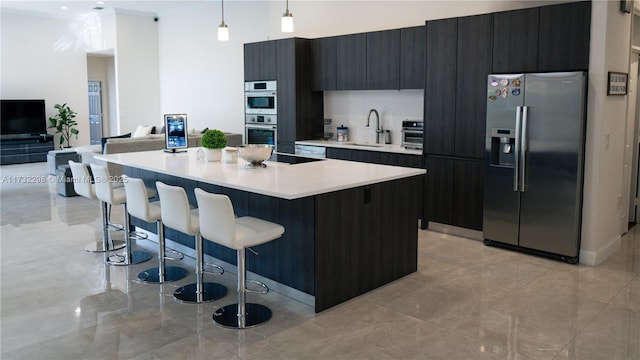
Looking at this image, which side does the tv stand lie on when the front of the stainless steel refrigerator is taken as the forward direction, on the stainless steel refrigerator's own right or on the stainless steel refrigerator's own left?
on the stainless steel refrigerator's own right

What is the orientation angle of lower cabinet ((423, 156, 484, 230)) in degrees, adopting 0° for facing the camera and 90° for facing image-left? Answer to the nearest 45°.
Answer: approximately 45°

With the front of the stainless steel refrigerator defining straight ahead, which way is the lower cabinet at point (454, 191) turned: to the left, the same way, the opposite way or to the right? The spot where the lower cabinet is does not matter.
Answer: the same way

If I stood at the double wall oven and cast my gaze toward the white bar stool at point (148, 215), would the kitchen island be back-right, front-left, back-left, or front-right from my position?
front-left

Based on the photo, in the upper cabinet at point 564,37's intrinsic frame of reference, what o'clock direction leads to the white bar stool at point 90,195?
The white bar stool is roughly at 1 o'clock from the upper cabinet.

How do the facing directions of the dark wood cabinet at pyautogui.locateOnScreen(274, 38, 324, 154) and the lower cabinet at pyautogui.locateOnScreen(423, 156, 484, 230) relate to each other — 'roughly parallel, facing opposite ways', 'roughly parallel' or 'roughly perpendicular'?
roughly parallel

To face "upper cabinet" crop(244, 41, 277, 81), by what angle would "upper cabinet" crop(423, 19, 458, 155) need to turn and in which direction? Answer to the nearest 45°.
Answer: approximately 90° to its right

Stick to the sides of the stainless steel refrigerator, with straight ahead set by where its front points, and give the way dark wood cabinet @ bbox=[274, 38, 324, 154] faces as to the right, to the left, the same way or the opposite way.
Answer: the same way

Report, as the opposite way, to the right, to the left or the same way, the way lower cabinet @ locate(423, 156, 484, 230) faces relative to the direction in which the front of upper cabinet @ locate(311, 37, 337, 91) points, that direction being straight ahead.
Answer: the same way

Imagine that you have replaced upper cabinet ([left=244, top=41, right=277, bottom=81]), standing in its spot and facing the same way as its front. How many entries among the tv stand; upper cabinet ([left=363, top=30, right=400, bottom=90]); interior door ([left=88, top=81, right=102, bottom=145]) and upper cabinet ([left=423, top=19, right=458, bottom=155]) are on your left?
2

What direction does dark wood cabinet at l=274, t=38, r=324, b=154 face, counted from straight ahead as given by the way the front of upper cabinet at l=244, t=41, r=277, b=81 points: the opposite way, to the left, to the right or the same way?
the same way

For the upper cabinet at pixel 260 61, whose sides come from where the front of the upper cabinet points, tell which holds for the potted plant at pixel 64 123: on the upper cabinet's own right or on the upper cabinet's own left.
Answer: on the upper cabinet's own right

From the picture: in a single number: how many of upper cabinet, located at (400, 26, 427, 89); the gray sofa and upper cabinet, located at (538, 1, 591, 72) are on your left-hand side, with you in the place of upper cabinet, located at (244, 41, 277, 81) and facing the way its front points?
2

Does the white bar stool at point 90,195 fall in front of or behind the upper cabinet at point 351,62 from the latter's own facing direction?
in front

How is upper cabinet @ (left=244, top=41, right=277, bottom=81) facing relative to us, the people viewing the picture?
facing the viewer and to the left of the viewer
